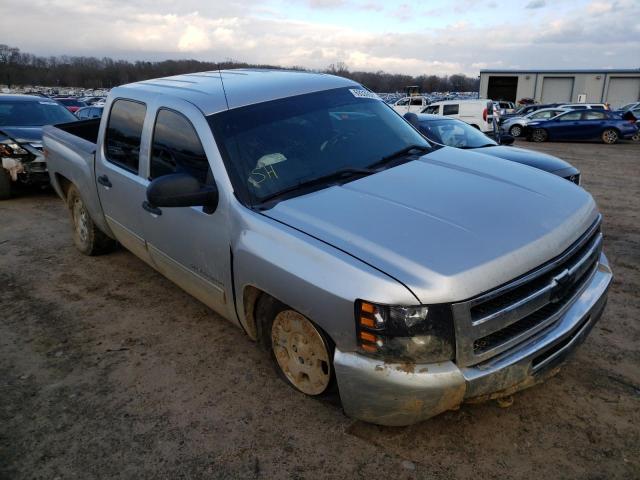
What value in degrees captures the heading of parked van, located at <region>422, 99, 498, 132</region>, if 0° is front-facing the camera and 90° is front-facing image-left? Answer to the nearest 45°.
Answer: approximately 135°

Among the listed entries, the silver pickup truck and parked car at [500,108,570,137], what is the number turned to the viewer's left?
1

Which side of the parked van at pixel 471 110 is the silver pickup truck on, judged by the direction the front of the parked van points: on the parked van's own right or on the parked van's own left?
on the parked van's own left

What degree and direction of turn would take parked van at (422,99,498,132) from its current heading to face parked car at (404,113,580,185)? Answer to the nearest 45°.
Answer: approximately 135° to its left

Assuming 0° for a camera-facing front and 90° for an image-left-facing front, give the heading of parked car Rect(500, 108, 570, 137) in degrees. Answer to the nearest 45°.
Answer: approximately 90°

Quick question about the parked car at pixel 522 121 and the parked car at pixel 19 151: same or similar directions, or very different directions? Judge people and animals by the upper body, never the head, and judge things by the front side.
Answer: very different directions

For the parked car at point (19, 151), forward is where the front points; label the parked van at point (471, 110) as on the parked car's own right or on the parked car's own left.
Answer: on the parked car's own left

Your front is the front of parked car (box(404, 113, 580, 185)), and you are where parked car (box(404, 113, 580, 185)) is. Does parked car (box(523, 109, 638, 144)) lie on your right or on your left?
on your left

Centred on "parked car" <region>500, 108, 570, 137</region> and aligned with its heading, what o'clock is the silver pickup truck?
The silver pickup truck is roughly at 9 o'clock from the parked car.

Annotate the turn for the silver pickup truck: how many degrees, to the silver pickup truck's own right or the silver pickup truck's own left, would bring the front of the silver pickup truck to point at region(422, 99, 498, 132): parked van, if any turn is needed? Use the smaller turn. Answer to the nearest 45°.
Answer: approximately 135° to the silver pickup truck's own left

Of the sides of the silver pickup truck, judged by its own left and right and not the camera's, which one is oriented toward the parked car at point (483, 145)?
left
